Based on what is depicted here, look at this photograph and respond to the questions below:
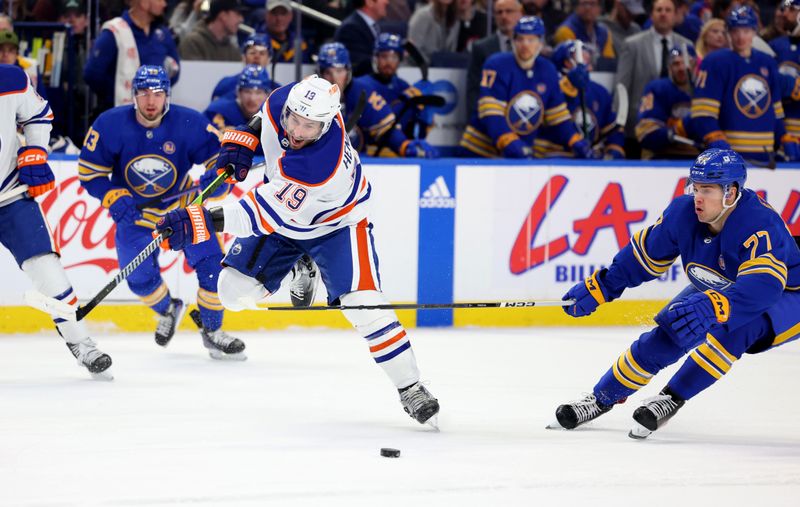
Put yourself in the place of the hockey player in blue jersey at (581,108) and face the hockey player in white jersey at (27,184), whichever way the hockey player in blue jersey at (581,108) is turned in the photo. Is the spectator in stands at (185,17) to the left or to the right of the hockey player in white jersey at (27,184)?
right

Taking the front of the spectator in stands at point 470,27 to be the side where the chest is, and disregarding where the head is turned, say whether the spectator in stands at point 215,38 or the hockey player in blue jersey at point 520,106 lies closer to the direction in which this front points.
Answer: the hockey player in blue jersey

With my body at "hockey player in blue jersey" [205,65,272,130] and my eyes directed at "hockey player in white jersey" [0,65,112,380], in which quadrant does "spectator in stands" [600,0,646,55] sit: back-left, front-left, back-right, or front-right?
back-left

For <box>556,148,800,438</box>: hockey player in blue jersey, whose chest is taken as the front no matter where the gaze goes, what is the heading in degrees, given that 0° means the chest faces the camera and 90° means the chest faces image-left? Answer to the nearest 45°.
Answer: approximately 45°

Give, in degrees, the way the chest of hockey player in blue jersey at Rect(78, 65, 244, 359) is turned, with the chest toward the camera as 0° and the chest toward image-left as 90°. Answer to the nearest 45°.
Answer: approximately 0°

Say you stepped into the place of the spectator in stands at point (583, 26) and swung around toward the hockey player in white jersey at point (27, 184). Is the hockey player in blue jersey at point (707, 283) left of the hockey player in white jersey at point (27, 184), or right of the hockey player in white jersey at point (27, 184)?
left

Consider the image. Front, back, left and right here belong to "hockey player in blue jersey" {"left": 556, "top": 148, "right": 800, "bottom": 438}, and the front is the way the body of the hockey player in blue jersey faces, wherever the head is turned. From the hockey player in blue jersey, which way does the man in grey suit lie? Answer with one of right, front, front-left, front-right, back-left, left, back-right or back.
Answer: back-right

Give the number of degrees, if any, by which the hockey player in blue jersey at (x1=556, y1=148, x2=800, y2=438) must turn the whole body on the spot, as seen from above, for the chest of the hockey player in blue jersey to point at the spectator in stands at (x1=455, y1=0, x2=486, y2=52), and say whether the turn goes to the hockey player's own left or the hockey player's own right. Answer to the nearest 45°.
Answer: approximately 90° to the hockey player's own right

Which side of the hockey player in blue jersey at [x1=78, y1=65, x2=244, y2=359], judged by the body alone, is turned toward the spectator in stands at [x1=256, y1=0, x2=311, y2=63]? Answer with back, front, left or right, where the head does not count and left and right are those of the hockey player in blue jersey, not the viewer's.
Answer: back
